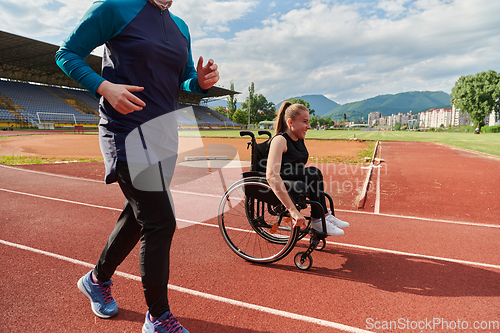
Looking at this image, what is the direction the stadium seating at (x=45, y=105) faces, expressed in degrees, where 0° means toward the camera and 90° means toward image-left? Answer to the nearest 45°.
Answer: approximately 315°

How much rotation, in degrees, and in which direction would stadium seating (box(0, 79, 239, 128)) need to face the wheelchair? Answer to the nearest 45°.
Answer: approximately 45° to its right

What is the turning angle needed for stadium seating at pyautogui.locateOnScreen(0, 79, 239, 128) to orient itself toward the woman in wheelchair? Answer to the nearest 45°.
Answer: approximately 45° to its right
